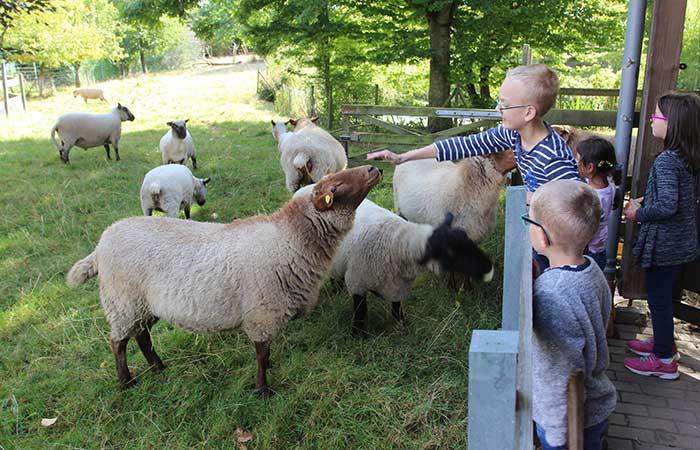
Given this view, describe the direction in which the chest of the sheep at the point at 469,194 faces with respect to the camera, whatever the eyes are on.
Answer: to the viewer's right

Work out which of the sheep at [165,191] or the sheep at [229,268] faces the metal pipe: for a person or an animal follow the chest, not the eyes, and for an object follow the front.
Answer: the sheep at [229,268]

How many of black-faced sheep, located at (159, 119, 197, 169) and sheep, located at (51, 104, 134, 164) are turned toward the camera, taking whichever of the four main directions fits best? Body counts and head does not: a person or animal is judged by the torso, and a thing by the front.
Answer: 1

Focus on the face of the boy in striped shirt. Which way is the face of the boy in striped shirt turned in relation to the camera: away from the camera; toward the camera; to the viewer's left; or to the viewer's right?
to the viewer's left

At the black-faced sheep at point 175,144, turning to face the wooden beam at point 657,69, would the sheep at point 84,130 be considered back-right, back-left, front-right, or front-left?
back-right

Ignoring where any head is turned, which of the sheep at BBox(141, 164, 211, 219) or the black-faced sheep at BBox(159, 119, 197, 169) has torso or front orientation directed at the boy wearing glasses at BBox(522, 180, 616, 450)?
the black-faced sheep

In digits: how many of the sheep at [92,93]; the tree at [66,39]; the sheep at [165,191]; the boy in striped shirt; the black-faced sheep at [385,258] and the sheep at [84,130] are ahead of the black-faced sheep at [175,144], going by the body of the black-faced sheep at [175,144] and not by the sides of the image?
3

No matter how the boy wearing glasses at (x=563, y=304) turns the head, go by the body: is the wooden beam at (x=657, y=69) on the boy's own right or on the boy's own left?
on the boy's own right

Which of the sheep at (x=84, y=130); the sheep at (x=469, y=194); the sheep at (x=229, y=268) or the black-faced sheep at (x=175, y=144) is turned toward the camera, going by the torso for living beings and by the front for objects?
the black-faced sheep

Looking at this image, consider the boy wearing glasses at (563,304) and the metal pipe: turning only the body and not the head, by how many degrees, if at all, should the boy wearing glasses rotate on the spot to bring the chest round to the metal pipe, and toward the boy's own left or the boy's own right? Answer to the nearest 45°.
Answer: approximately 45° to the boy's own right

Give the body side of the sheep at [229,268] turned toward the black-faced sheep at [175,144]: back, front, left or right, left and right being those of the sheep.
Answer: left

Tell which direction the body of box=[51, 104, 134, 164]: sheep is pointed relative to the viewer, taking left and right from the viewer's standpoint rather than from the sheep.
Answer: facing to the right of the viewer

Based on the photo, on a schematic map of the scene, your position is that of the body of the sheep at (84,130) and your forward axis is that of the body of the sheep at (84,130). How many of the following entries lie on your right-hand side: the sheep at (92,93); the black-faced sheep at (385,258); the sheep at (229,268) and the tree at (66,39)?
2
